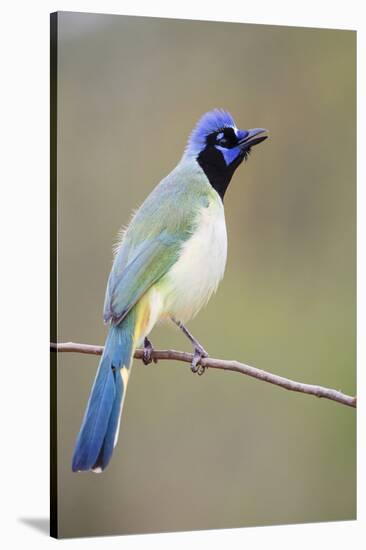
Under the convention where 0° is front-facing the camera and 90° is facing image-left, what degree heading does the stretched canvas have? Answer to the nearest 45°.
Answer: approximately 315°
